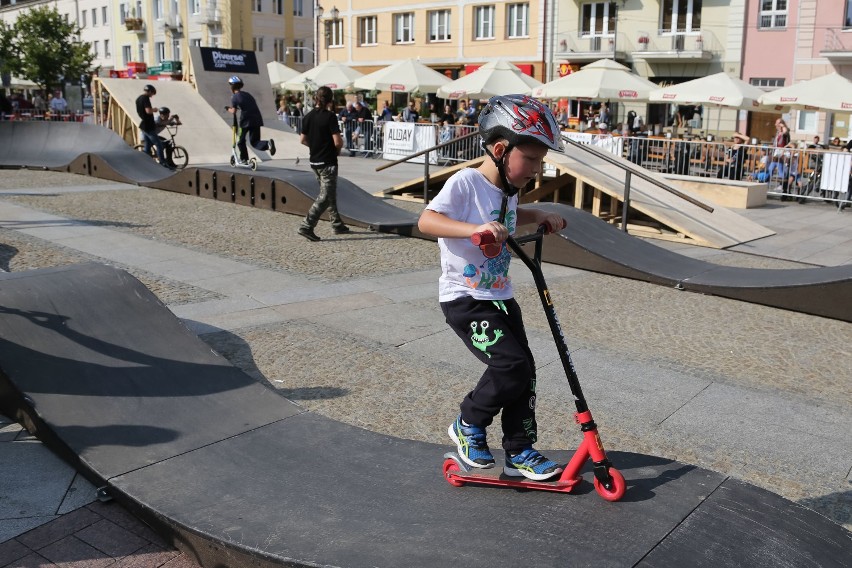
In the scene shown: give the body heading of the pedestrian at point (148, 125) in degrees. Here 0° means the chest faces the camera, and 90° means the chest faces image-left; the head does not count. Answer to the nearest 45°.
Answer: approximately 270°

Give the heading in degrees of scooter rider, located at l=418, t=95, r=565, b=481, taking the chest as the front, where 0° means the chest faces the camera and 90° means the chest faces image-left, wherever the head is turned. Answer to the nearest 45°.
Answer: approximately 315°

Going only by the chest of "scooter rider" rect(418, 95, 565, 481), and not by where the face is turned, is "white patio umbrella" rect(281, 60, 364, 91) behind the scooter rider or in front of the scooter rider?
behind

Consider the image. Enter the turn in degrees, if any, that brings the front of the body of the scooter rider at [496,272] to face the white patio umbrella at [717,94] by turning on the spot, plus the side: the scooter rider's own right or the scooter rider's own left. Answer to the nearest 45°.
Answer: approximately 135° to the scooter rider's own left

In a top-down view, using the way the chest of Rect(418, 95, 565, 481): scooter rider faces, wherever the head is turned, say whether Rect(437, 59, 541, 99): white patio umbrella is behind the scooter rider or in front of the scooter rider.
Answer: behind

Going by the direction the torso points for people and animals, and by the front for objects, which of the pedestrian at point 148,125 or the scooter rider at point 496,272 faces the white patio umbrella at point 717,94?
the pedestrian at point 148,125

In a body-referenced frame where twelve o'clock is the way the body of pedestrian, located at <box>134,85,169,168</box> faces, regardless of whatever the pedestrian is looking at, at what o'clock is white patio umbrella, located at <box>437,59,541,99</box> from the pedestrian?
The white patio umbrella is roughly at 11 o'clock from the pedestrian.

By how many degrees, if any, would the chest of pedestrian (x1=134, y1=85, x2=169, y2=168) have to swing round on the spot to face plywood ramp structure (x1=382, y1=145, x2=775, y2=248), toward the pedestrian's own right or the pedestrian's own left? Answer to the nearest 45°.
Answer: approximately 45° to the pedestrian's own right

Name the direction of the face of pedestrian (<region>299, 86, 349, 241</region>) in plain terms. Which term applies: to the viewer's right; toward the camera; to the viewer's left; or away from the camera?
away from the camera

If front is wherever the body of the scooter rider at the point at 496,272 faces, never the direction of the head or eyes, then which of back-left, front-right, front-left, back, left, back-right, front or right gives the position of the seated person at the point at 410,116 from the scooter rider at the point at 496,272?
back-left
